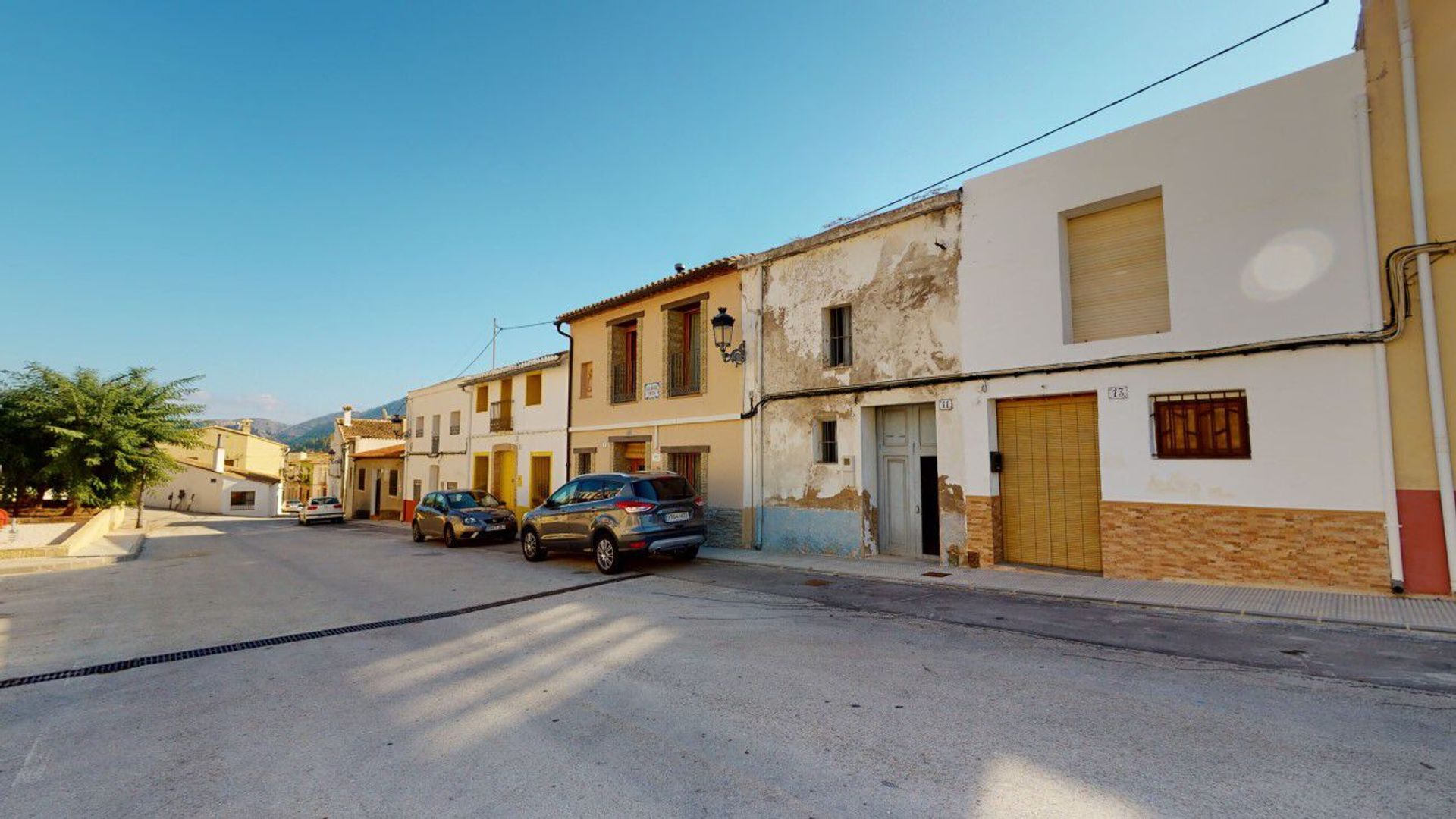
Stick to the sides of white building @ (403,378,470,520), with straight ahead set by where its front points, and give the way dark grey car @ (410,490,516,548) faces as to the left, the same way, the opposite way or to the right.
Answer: to the left

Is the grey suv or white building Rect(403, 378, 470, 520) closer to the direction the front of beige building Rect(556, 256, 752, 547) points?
the grey suv

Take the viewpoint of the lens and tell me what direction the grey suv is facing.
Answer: facing away from the viewer and to the left of the viewer

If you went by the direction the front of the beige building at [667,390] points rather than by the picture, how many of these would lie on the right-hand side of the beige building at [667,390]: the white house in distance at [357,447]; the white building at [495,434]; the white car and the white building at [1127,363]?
3

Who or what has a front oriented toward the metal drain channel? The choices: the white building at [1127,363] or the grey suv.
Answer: the white building

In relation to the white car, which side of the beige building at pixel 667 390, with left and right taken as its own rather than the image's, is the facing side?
right

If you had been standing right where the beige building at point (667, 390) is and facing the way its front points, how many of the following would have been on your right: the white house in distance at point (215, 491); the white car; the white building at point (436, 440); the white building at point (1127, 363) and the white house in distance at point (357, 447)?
4

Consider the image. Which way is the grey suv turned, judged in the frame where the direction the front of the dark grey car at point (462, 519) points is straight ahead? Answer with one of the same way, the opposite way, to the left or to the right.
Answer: the opposite way

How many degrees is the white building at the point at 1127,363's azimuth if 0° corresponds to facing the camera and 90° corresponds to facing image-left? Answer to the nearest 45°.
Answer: approximately 45°
